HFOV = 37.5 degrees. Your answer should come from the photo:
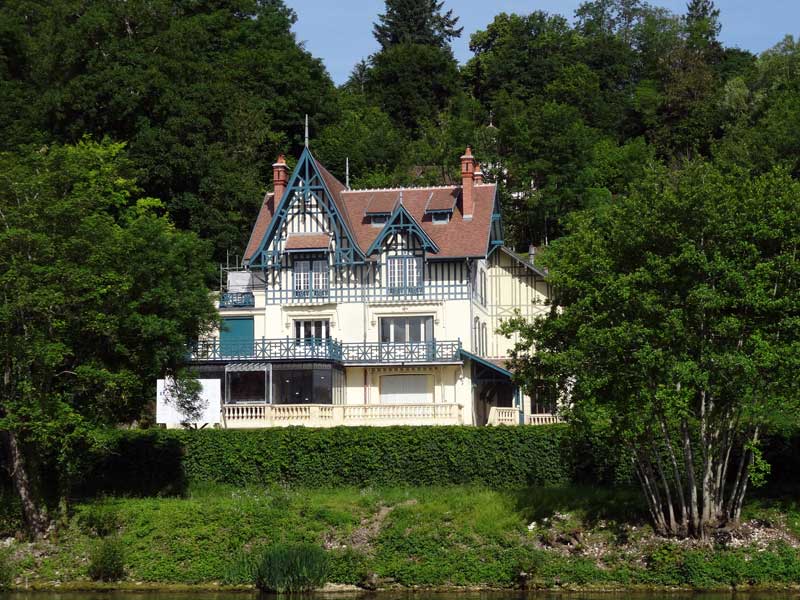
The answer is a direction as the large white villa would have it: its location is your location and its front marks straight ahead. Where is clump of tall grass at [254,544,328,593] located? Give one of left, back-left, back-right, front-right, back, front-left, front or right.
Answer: front

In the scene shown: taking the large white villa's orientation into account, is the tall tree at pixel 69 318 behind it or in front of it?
in front

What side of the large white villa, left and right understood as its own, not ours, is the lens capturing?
front

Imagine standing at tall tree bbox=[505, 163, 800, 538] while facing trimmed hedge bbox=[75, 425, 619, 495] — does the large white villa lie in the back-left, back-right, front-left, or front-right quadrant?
front-right

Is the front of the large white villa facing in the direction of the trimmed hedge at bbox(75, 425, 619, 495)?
yes

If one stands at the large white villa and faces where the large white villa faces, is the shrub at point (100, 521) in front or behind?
in front

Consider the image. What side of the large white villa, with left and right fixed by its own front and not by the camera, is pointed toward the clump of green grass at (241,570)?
front
